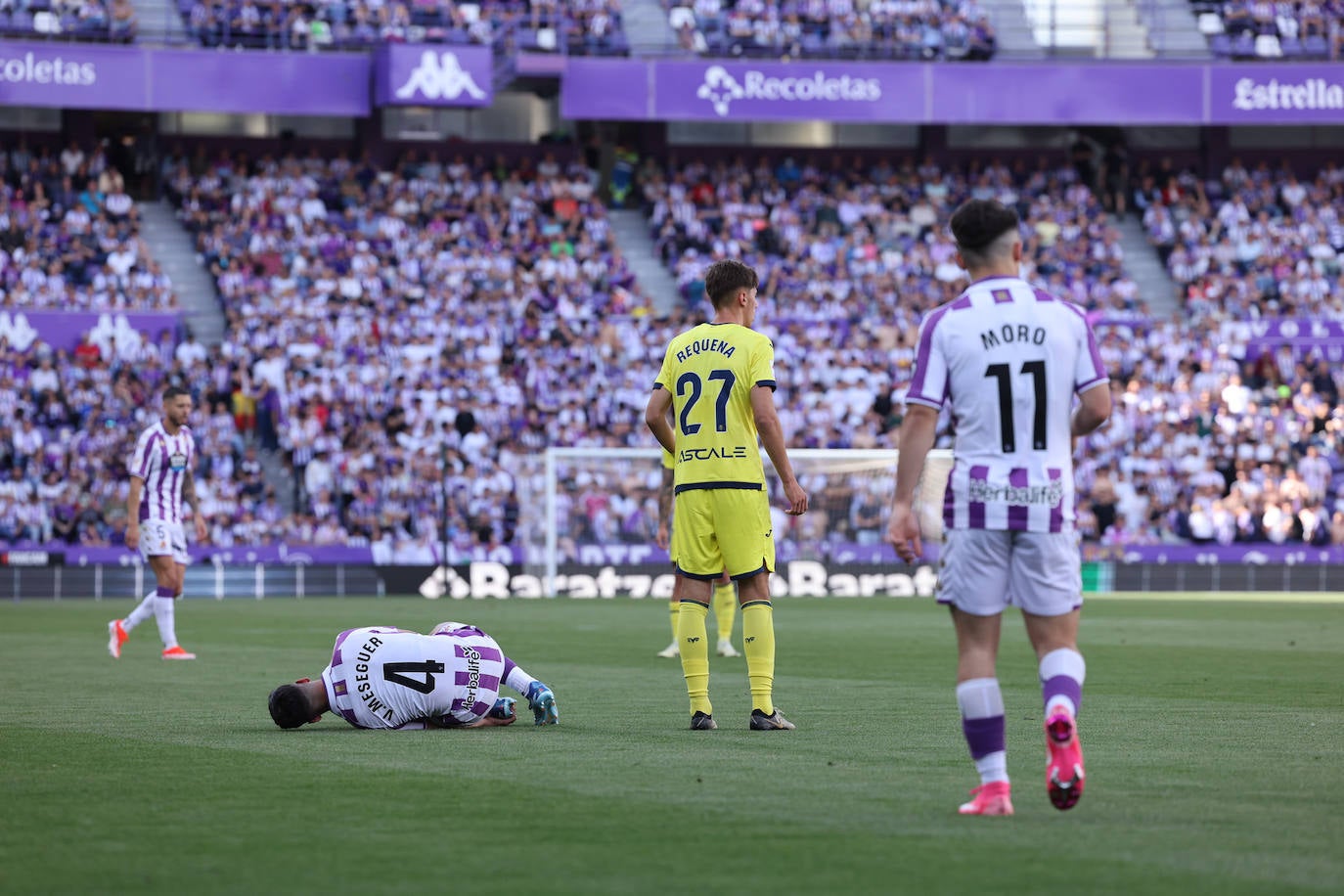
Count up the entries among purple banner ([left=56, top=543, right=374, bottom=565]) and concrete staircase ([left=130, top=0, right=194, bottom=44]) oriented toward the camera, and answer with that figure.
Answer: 2

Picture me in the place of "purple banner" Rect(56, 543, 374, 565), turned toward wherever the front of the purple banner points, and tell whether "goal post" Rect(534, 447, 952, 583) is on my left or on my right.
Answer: on my left

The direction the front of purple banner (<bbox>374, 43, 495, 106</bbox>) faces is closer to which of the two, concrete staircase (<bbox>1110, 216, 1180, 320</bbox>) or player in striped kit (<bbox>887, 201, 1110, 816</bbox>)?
the player in striped kit

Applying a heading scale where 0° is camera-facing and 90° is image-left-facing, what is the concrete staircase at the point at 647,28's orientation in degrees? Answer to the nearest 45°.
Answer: approximately 0°

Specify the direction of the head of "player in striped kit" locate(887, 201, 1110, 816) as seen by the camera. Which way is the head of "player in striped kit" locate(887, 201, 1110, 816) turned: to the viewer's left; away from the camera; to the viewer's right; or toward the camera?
away from the camera

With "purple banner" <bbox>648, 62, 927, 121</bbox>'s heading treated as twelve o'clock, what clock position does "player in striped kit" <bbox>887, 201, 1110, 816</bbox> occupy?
The player in striped kit is roughly at 12 o'clock from the purple banner.

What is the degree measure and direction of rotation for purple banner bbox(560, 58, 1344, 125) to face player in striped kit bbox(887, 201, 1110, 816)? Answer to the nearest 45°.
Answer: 0° — it already faces them

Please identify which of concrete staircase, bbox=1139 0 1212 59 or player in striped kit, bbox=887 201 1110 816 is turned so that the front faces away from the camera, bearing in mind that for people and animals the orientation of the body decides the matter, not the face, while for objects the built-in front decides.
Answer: the player in striped kit
